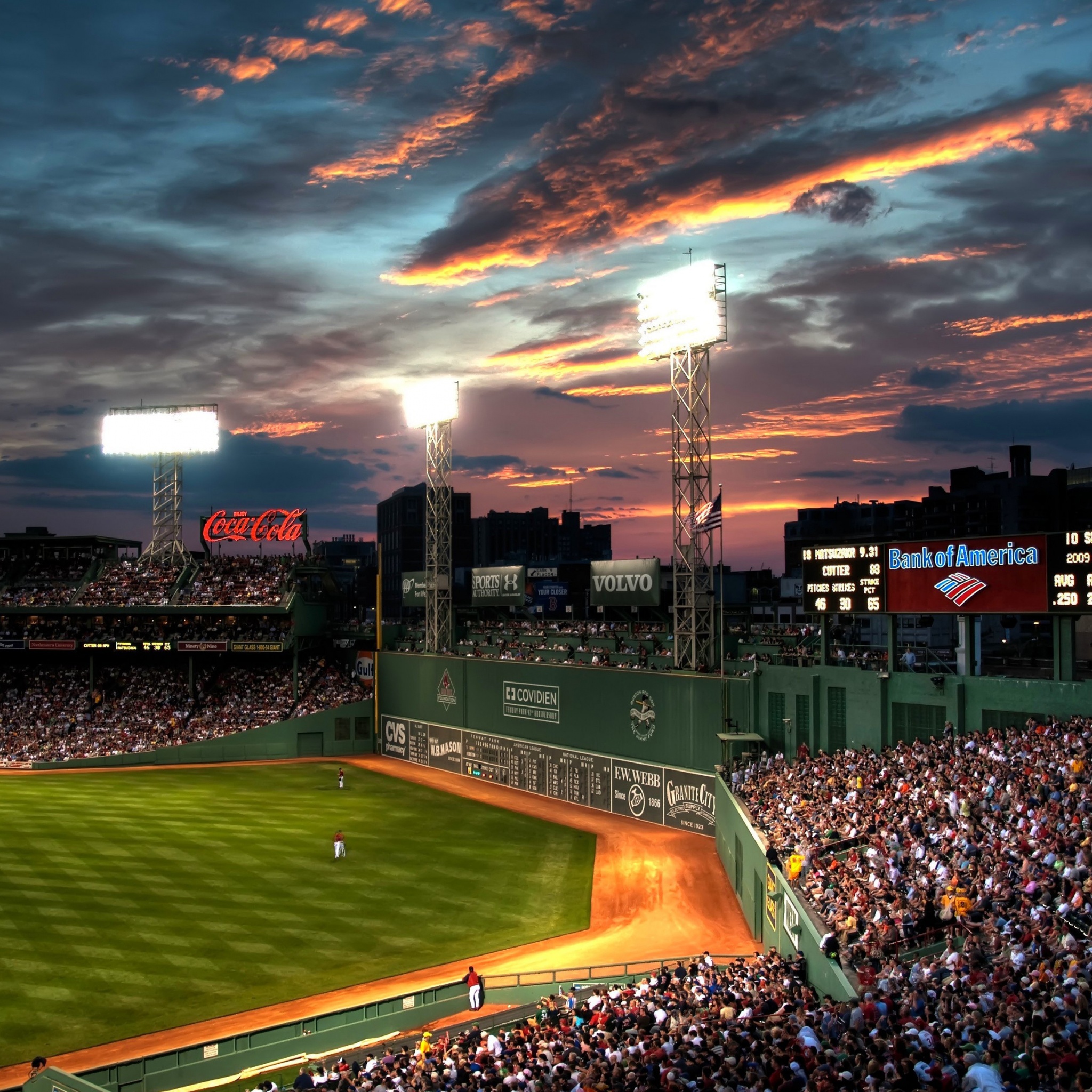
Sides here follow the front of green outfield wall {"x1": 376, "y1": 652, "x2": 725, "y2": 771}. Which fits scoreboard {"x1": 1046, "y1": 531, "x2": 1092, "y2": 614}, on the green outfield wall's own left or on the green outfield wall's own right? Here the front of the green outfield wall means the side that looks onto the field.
on the green outfield wall's own left

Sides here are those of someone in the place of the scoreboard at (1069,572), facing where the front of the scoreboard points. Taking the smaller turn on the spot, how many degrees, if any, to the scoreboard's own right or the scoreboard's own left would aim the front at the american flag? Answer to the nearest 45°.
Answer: approximately 135° to the scoreboard's own right

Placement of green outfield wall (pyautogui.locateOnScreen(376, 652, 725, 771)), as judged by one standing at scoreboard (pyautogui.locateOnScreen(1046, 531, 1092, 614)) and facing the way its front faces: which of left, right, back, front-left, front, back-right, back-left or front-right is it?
front-right
